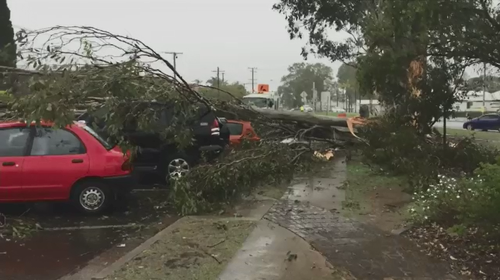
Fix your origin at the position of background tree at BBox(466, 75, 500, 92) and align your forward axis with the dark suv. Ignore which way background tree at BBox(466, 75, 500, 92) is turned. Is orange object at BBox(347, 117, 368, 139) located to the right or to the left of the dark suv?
right

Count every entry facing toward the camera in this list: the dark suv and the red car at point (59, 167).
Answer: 0

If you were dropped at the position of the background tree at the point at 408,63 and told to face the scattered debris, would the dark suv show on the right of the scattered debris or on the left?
right

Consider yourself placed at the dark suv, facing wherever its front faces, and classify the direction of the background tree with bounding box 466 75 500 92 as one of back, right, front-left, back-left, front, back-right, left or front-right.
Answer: back-right

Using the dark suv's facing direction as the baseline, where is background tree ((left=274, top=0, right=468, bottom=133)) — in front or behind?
behind

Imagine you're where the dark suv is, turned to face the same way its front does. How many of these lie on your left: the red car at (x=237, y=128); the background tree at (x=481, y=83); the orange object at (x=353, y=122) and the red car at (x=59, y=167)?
1

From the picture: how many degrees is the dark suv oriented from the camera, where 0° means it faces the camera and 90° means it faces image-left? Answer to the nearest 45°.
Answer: approximately 135°
